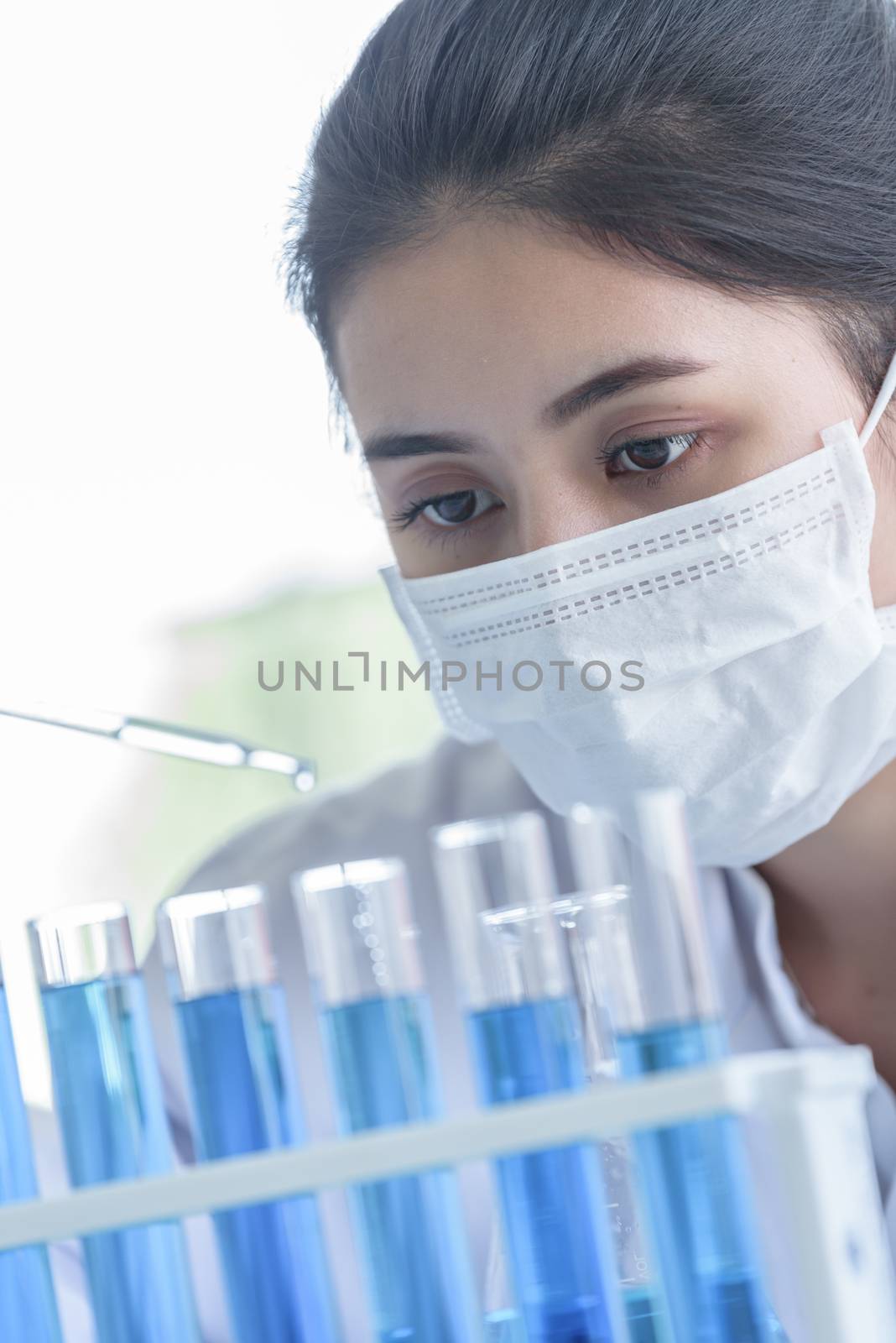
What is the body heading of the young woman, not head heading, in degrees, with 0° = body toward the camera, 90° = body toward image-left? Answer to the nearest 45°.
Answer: approximately 45°
